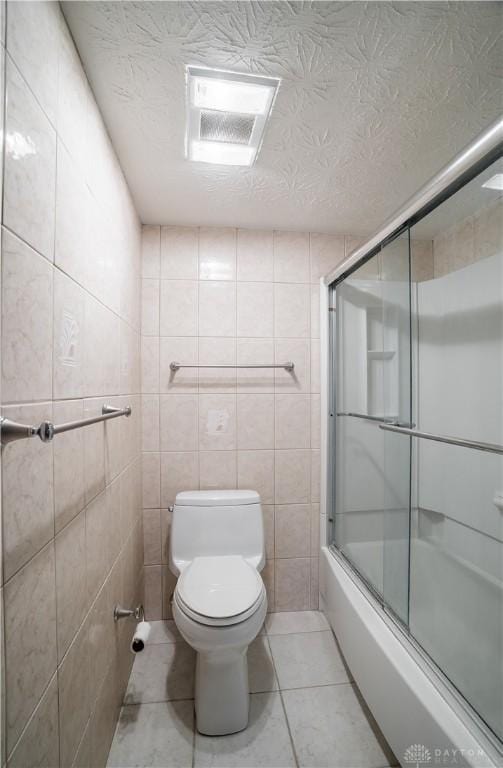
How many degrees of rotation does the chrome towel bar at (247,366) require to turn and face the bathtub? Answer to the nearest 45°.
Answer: approximately 45° to its left

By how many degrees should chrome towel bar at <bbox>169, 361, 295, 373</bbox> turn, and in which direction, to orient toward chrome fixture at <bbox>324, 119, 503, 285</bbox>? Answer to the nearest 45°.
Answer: approximately 45° to its left

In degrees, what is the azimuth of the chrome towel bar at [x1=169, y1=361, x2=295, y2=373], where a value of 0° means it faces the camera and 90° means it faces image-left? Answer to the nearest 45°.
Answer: approximately 0°

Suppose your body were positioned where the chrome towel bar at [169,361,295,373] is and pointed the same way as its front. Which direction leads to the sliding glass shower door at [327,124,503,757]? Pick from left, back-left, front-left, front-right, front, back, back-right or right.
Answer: front-left
